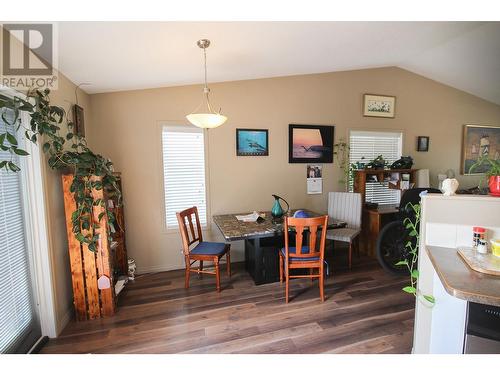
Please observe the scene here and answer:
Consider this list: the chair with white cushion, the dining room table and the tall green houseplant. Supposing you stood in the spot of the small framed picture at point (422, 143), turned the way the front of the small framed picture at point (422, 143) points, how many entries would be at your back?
0

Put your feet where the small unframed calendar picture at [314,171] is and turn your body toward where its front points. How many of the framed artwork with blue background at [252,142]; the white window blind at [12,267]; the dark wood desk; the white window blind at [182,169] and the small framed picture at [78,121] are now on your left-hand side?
1

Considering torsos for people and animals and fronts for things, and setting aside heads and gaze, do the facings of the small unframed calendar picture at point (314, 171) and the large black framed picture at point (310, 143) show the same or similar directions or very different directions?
same or similar directions

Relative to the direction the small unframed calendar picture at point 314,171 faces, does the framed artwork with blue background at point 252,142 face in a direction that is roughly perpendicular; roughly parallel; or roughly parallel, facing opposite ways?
roughly parallel

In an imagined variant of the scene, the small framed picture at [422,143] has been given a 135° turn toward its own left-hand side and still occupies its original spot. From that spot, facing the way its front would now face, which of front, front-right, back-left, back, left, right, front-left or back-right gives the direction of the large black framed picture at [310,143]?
back

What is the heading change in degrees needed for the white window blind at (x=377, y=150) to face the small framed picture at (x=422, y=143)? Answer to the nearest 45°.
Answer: approximately 135° to its left

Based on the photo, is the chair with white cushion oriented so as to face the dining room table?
yes

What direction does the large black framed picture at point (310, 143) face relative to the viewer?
toward the camera

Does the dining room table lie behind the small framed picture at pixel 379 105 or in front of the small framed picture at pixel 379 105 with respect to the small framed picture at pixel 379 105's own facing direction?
in front

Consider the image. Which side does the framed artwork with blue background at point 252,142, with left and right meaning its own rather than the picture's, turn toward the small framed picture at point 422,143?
left

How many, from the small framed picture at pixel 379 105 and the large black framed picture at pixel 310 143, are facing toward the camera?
2

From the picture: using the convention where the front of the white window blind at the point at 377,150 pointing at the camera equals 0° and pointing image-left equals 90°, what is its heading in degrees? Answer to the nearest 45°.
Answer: approximately 0°

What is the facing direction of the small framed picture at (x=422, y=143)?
toward the camera

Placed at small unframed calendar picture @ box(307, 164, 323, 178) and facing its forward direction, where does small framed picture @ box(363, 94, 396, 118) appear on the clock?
small framed picture @ box(363, 94, 396, 118) is roughly at 8 o'clock from small unframed calendar picture @ box(307, 164, 323, 178).

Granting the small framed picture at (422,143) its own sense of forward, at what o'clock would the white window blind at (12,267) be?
The white window blind is roughly at 1 o'clock from the small framed picture.

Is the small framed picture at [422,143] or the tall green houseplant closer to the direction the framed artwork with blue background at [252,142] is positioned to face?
the tall green houseplant

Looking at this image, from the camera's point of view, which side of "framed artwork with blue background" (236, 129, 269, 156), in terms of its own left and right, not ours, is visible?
front

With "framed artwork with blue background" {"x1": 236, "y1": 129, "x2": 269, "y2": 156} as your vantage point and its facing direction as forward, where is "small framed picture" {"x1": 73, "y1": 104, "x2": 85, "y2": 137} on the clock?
The small framed picture is roughly at 2 o'clock from the framed artwork with blue background.
